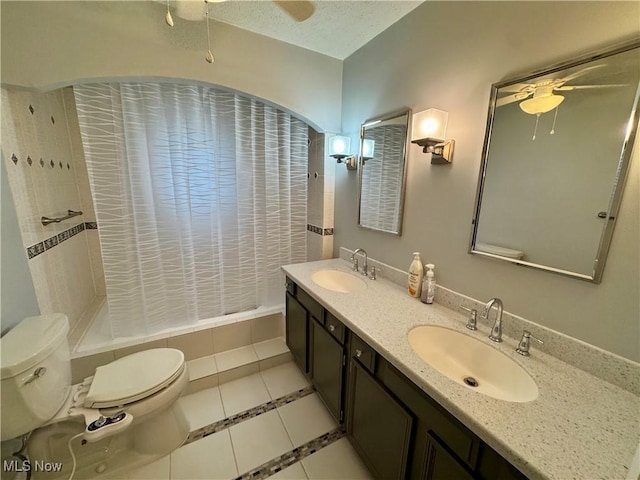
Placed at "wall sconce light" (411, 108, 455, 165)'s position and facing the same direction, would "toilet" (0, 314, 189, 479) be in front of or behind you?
in front

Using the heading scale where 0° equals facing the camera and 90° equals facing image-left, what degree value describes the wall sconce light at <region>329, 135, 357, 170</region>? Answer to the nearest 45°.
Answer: approximately 45°

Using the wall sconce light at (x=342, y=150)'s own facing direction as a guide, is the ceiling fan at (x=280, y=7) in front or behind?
in front

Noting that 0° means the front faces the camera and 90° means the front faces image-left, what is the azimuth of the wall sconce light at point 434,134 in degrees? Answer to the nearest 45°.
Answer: approximately 45°

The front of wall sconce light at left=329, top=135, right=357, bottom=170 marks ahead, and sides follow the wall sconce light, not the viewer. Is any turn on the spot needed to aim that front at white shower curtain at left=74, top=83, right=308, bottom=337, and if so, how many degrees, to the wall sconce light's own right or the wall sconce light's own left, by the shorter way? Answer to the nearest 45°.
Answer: approximately 45° to the wall sconce light's own right

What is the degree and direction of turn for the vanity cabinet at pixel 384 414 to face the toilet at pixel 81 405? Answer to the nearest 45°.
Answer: approximately 45° to its right
